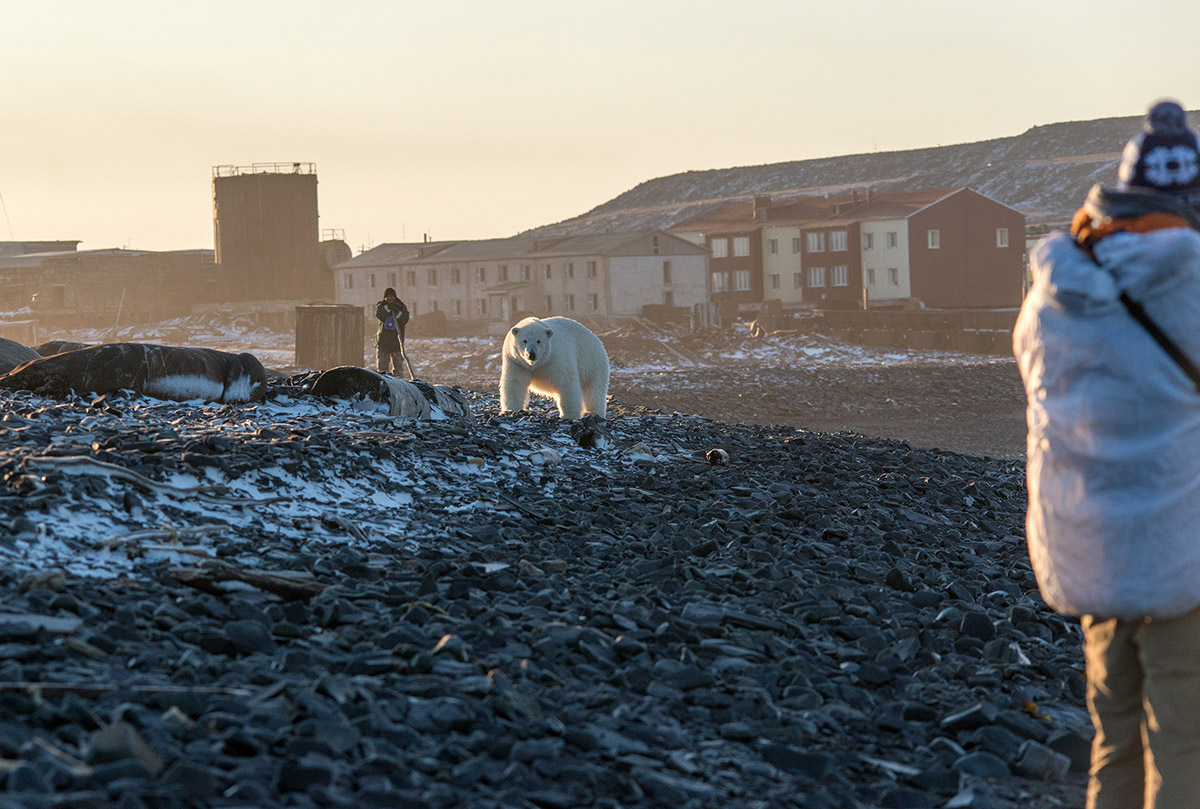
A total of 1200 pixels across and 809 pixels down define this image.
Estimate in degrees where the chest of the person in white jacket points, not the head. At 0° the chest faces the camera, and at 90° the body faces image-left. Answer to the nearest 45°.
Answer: approximately 180°

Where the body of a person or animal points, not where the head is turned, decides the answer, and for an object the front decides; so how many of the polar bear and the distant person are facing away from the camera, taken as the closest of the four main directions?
0

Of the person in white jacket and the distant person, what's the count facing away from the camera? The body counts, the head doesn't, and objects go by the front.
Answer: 1

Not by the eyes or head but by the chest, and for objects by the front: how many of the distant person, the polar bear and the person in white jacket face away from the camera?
1

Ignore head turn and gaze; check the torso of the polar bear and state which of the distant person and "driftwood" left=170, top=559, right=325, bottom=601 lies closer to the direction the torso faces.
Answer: the driftwood

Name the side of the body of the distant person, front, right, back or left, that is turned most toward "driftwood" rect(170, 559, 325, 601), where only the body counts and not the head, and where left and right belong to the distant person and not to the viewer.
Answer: front

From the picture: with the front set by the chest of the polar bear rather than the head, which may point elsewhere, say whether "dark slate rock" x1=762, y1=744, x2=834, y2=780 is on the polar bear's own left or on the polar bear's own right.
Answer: on the polar bear's own left

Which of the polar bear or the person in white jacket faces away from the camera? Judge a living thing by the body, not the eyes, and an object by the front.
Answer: the person in white jacket
